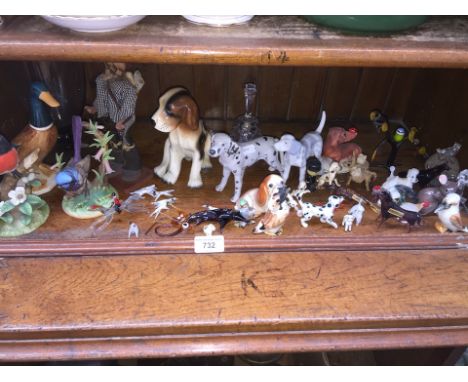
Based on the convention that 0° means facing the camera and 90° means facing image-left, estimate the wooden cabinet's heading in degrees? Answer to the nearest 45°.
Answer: approximately 0°

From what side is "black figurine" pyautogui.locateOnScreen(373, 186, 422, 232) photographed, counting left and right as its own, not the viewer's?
left

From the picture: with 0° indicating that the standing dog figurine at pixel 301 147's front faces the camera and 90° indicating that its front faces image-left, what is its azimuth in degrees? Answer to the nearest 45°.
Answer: approximately 45°
